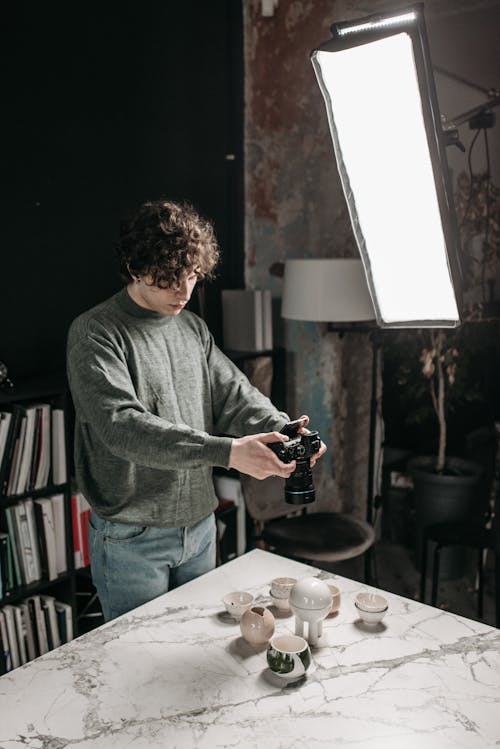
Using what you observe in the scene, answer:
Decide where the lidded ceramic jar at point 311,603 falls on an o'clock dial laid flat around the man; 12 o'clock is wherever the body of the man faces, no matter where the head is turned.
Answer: The lidded ceramic jar is roughly at 12 o'clock from the man.

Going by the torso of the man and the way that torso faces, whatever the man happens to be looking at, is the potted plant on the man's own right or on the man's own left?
on the man's own left

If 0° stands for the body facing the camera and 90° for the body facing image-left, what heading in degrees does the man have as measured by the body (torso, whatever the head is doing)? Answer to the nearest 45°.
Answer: approximately 315°

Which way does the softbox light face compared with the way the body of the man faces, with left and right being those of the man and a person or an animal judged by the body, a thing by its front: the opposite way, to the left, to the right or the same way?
to the right

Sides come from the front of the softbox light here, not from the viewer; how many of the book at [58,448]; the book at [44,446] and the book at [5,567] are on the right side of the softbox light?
3

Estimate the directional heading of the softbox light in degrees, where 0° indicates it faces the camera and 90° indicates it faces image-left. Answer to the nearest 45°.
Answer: approximately 45°
